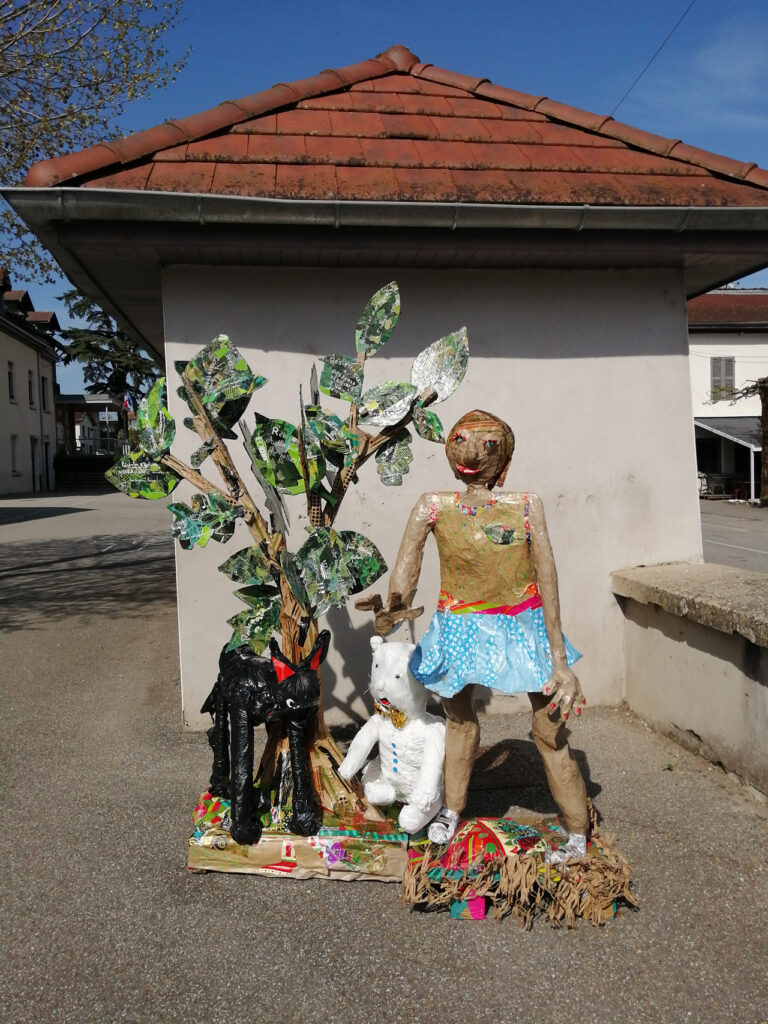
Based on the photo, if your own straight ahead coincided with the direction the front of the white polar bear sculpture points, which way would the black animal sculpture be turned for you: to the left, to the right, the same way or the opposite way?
to the left

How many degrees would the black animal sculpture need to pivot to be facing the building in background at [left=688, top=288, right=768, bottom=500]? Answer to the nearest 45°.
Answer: approximately 90° to its left

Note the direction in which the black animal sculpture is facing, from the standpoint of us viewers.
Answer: facing the viewer and to the right of the viewer

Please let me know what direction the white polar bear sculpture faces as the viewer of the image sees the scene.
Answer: facing the viewer and to the left of the viewer

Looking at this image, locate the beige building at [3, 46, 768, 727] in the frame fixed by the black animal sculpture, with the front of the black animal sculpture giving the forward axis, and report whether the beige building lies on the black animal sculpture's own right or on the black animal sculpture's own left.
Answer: on the black animal sculpture's own left

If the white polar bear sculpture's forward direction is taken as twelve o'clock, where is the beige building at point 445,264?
The beige building is roughly at 5 o'clock from the white polar bear sculpture.

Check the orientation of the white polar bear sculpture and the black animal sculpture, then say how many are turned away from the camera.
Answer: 0

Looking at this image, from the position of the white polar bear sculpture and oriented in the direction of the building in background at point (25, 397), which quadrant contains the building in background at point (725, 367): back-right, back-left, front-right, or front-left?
front-right
